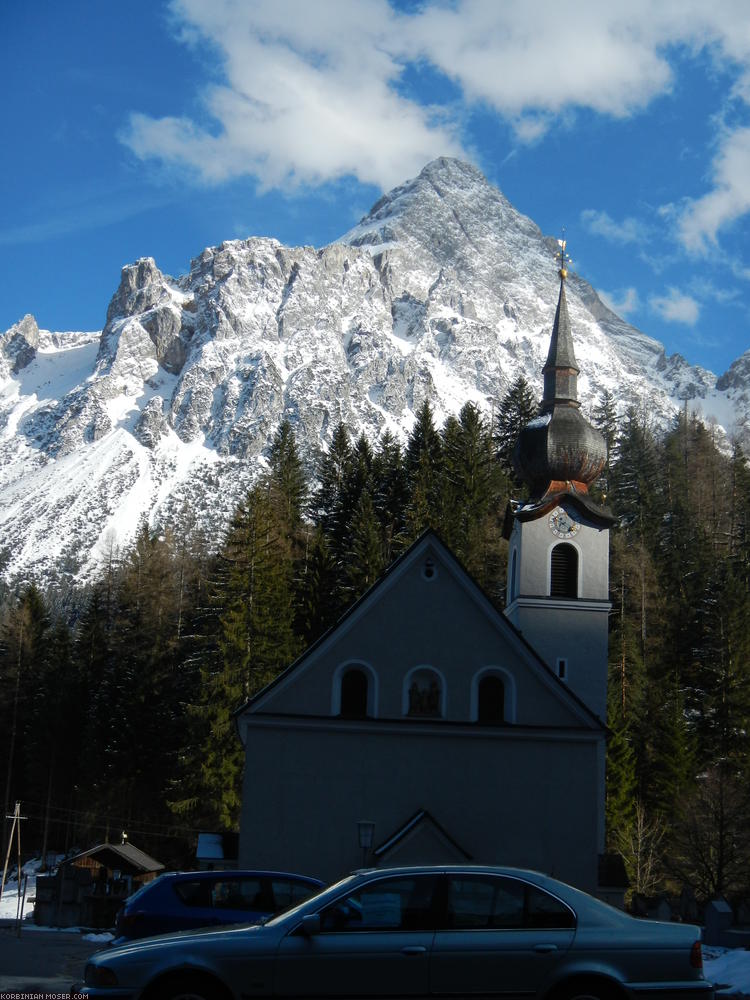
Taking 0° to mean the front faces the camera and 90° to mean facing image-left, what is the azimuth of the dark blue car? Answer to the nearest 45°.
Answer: approximately 270°

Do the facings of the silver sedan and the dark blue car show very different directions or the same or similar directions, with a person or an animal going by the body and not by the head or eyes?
very different directions

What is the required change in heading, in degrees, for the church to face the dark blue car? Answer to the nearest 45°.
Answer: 0° — it already faces it

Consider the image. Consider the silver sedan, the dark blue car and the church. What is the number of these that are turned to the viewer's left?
1

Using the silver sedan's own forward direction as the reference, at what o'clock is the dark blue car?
The dark blue car is roughly at 2 o'clock from the silver sedan.

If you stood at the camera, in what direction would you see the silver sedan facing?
facing to the left of the viewer

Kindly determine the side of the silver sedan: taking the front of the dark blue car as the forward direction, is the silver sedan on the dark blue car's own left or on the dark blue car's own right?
on the dark blue car's own right

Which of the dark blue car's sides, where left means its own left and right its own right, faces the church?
left

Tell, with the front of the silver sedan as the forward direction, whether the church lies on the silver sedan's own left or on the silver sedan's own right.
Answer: on the silver sedan's own right

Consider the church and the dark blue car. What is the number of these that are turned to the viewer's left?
0

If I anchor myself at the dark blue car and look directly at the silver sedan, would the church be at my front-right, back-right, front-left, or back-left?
back-left

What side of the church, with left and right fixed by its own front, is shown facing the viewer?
front

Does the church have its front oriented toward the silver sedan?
yes

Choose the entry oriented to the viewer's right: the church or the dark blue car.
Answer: the dark blue car
